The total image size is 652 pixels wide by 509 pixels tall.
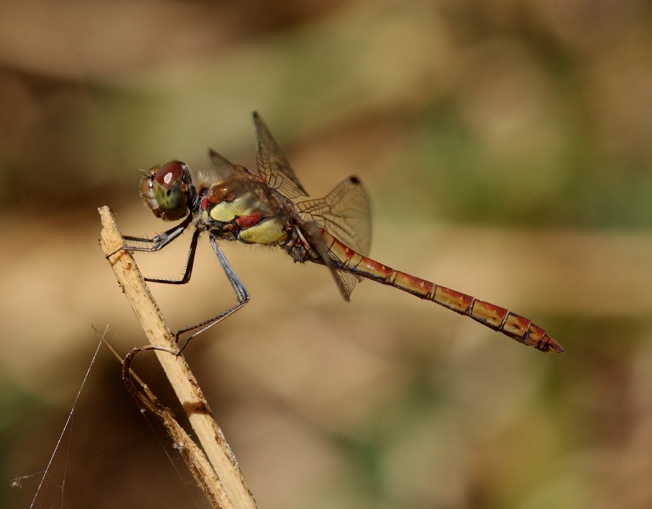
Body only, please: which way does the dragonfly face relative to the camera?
to the viewer's left
